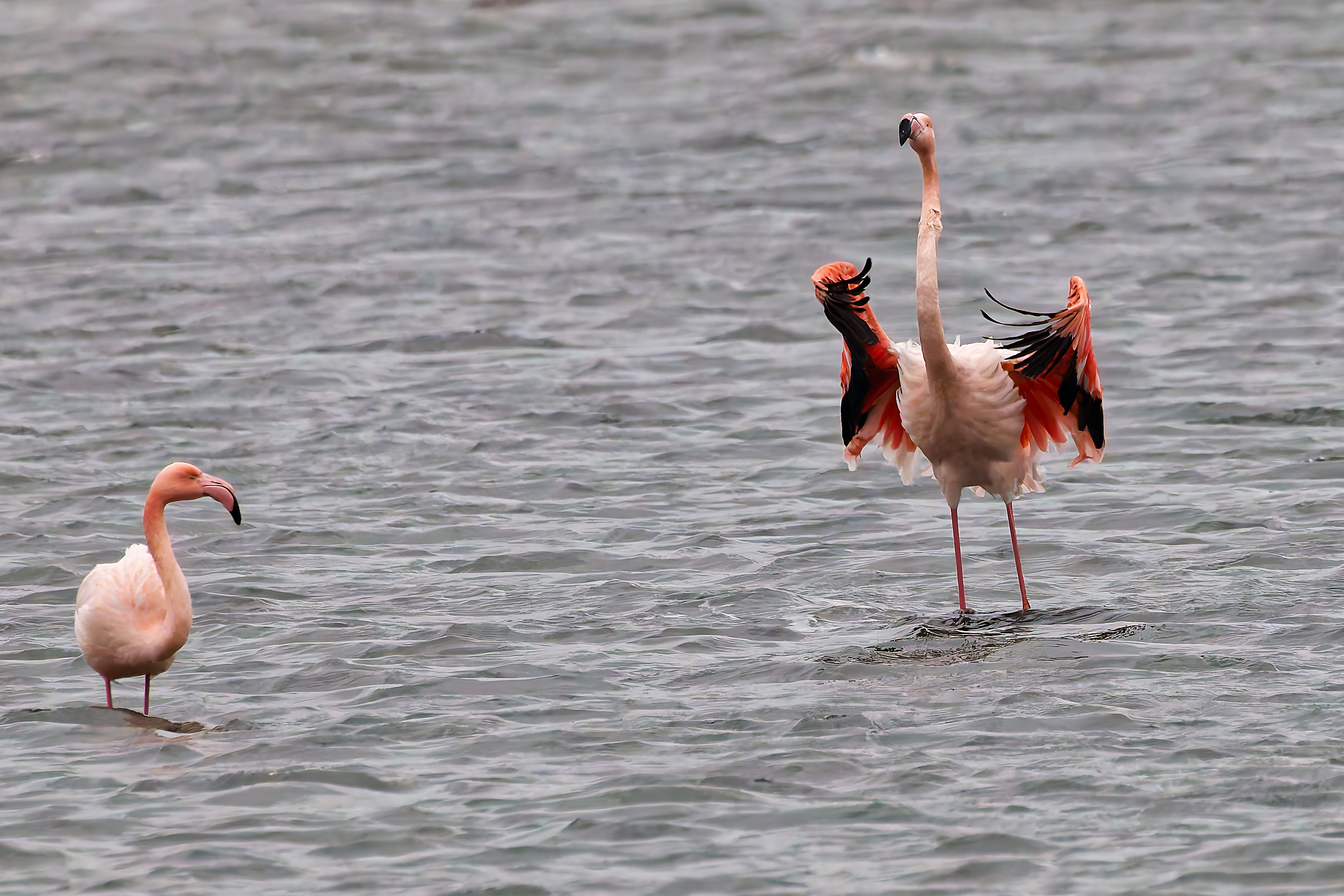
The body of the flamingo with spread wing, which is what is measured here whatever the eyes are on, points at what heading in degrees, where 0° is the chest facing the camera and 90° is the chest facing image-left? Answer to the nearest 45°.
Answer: approximately 0°

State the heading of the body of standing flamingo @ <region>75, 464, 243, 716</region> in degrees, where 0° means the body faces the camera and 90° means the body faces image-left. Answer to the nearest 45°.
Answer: approximately 315°

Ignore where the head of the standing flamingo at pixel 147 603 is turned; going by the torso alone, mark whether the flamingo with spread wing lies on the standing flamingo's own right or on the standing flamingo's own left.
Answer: on the standing flamingo's own left

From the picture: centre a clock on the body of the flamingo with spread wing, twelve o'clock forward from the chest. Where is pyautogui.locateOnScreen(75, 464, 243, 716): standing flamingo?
The standing flamingo is roughly at 2 o'clock from the flamingo with spread wing.
